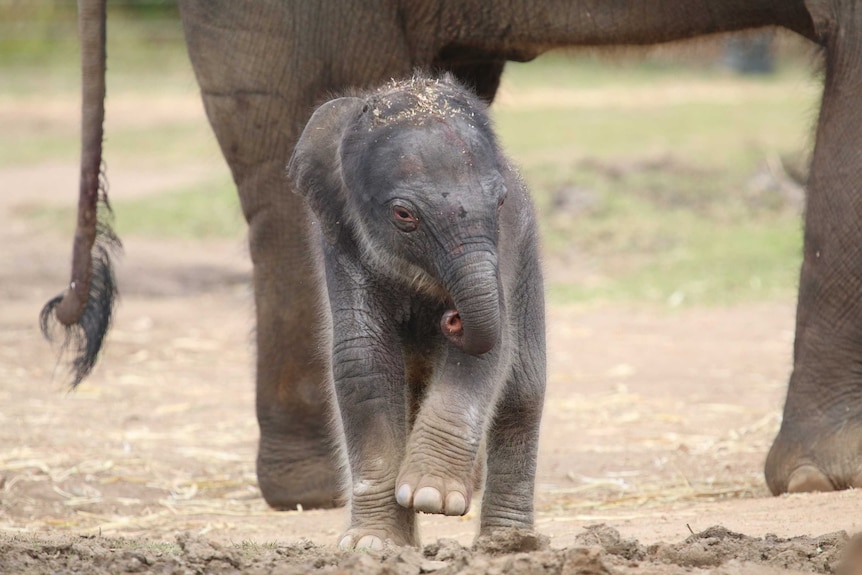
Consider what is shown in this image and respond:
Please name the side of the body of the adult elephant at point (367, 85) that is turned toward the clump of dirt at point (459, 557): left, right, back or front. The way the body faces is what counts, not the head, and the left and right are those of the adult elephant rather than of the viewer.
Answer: right

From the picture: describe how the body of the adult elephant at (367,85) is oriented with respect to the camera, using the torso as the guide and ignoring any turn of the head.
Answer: to the viewer's right

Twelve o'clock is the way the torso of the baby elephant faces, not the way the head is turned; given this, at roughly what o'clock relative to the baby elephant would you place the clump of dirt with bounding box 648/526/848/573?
The clump of dirt is roughly at 10 o'clock from the baby elephant.

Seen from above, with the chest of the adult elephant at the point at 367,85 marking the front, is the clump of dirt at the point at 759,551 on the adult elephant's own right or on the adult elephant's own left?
on the adult elephant's own right

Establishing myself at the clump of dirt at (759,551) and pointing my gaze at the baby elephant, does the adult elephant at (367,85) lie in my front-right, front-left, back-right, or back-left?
front-right

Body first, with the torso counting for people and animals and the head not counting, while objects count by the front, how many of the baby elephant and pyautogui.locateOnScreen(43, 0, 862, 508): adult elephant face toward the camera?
1

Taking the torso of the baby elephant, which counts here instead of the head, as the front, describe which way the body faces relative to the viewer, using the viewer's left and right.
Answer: facing the viewer

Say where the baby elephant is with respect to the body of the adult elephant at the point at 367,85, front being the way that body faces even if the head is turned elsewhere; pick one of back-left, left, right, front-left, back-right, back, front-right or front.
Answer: right

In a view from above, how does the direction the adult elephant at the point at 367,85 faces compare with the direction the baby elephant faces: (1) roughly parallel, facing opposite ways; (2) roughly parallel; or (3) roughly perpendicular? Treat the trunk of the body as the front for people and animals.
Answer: roughly perpendicular

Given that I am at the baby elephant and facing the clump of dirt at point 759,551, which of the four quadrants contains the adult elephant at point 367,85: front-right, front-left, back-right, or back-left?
back-left

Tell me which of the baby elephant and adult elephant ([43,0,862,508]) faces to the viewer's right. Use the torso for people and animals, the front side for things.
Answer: the adult elephant

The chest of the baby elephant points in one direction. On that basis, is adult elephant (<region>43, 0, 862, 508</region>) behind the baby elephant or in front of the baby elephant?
behind
